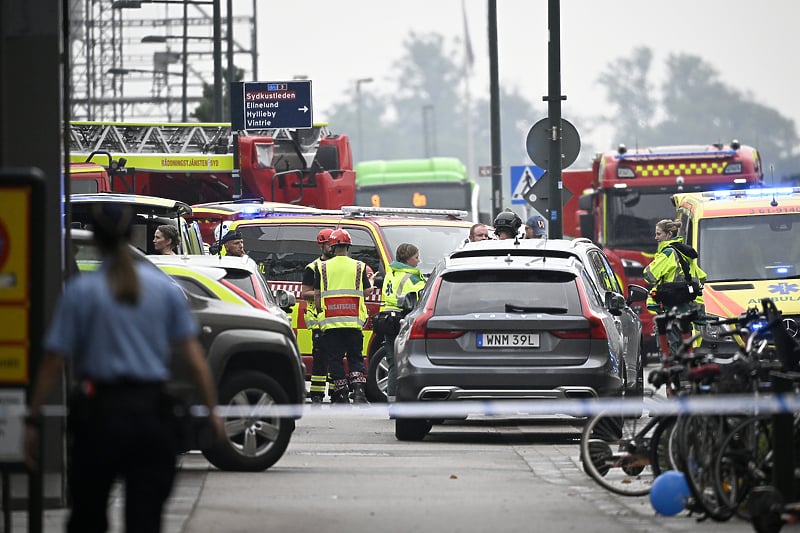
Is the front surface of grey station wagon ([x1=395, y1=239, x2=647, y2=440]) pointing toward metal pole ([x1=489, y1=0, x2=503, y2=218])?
yes

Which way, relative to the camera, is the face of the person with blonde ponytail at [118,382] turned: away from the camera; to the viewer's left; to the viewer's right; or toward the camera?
away from the camera

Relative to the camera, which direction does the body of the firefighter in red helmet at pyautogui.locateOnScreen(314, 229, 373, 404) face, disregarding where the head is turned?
away from the camera

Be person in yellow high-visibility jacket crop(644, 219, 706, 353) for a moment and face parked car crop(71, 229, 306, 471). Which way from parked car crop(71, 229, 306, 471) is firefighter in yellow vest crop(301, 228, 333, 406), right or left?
right

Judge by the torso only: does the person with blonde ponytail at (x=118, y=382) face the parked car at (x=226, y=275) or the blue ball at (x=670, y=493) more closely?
the parked car

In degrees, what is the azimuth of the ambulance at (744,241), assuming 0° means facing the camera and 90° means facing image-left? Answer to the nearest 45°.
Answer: approximately 0°

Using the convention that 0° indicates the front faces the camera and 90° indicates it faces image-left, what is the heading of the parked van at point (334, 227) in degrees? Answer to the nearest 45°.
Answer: approximately 315°

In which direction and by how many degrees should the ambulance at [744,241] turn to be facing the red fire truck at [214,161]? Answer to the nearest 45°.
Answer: approximately 135° to its right

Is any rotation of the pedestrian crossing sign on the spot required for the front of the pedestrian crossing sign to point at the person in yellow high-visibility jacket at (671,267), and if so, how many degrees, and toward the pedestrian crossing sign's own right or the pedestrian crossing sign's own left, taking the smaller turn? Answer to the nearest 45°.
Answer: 0° — it already faces them

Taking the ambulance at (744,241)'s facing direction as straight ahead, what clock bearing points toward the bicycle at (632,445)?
The bicycle is roughly at 12 o'clock from the ambulance.

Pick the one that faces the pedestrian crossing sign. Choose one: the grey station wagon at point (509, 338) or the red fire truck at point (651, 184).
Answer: the grey station wagon

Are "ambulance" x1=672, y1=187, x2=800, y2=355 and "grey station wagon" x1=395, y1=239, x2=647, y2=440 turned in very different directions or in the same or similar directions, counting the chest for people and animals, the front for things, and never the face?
very different directions
